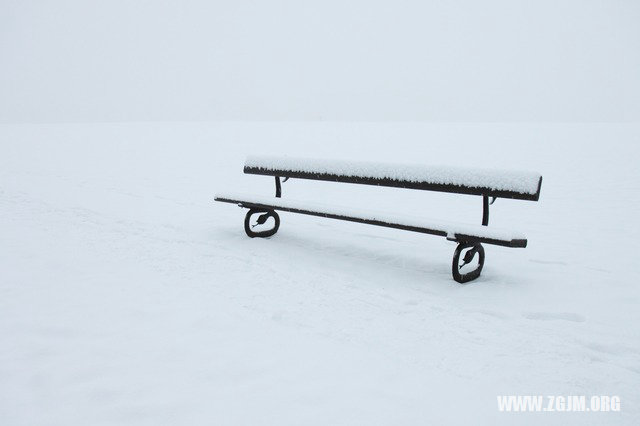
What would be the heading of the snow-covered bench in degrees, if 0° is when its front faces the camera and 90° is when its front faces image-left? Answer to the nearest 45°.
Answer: approximately 45°
